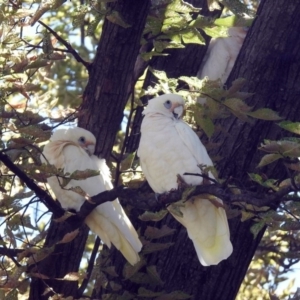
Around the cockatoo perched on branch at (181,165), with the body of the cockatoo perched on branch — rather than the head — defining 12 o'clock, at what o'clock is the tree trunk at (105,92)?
The tree trunk is roughly at 2 o'clock from the cockatoo perched on branch.

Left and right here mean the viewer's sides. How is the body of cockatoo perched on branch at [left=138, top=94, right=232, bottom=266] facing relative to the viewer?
facing the viewer and to the left of the viewer

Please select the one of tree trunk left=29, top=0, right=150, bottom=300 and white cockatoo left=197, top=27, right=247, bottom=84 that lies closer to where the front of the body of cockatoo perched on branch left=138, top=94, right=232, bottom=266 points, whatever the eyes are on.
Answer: the tree trunk
